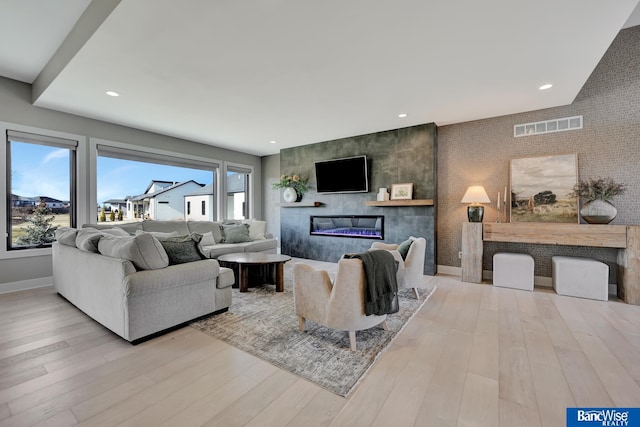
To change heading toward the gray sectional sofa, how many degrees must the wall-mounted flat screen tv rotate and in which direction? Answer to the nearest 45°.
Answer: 0° — it already faces it

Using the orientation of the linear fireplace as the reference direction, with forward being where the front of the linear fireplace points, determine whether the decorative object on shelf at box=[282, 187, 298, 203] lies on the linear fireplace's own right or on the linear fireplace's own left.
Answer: on the linear fireplace's own right

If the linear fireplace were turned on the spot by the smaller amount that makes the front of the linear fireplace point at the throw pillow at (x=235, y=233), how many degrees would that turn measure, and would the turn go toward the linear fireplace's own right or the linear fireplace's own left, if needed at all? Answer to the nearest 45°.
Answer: approximately 45° to the linear fireplace's own right

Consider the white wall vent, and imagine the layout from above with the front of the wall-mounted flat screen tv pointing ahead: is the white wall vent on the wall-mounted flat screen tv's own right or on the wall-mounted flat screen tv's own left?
on the wall-mounted flat screen tv's own left

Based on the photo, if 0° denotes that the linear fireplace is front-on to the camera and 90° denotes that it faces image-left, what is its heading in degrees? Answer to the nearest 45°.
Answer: approximately 45°

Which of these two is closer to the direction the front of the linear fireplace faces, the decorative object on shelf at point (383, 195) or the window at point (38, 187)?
the window

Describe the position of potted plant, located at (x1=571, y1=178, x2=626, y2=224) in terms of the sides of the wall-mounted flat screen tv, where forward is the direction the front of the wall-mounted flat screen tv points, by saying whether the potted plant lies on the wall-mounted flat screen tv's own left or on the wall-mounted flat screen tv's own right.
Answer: on the wall-mounted flat screen tv's own left

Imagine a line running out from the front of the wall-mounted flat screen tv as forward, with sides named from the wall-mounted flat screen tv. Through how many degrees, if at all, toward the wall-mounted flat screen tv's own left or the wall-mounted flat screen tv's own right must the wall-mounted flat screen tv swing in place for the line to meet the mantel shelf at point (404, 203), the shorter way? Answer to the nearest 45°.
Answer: approximately 90° to the wall-mounted flat screen tv's own left

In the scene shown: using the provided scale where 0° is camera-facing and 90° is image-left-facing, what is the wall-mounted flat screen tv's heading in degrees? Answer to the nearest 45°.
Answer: approximately 45°

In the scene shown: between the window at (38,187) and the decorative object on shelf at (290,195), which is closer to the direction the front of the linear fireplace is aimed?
the window
